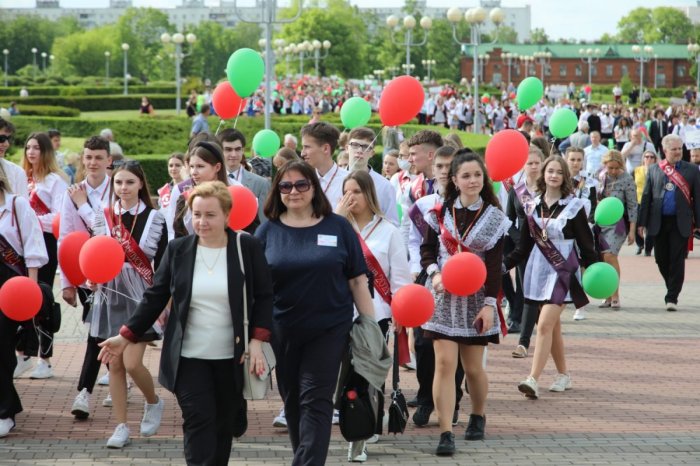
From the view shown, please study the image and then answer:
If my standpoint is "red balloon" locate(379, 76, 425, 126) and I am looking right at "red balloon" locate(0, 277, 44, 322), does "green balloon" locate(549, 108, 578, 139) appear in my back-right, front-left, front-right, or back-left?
back-right

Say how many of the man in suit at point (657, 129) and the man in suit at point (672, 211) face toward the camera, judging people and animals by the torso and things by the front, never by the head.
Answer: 2

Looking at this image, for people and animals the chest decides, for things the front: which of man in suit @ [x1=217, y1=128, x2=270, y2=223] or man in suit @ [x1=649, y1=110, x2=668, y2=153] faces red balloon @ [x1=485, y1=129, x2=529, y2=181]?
man in suit @ [x1=649, y1=110, x2=668, y2=153]

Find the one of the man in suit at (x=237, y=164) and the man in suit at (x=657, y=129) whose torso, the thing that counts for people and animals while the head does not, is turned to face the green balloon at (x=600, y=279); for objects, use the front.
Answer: the man in suit at (x=657, y=129)

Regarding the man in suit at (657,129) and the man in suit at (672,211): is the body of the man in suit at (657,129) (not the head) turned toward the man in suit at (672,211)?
yes

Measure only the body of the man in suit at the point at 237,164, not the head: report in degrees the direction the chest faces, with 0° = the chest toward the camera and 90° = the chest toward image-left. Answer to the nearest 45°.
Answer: approximately 45°
